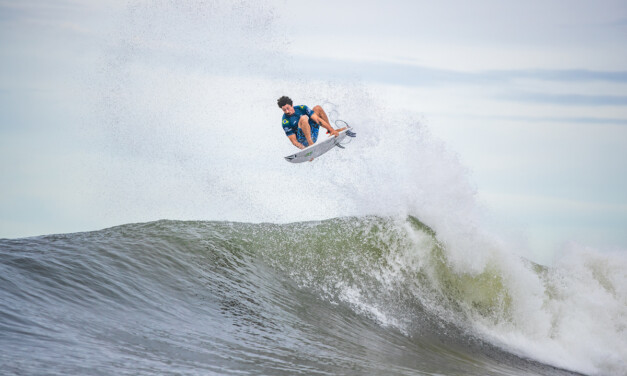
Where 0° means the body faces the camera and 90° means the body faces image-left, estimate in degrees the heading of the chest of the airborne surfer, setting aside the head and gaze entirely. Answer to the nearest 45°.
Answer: approximately 0°
